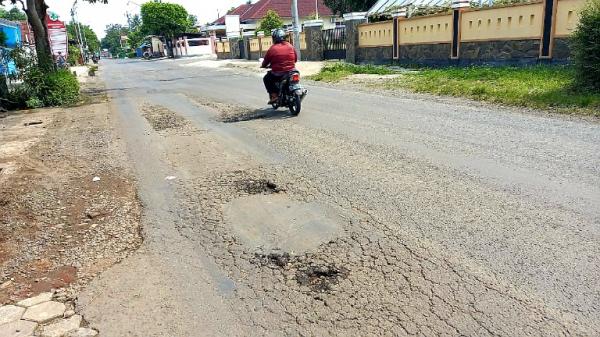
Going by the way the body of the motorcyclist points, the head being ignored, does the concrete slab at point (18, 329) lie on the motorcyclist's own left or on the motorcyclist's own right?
on the motorcyclist's own left

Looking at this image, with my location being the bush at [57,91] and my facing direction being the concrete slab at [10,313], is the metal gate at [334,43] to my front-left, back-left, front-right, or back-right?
back-left

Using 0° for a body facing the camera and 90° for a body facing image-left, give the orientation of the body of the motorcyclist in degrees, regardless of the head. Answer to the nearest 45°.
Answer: approximately 135°

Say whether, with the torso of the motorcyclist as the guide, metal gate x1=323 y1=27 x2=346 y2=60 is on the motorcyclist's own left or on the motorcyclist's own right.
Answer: on the motorcyclist's own right

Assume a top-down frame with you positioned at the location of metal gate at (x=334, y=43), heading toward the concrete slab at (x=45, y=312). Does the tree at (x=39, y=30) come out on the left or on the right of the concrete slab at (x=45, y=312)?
right

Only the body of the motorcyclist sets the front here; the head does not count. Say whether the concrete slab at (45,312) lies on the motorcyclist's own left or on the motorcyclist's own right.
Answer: on the motorcyclist's own left
